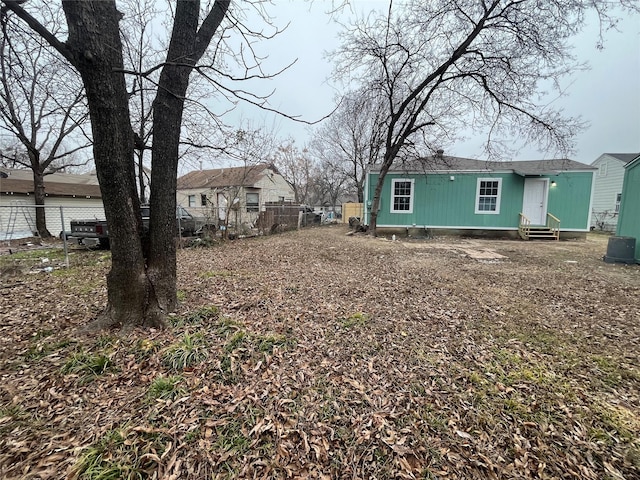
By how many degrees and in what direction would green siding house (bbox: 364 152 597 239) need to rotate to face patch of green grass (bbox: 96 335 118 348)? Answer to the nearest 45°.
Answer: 0° — it already faces it

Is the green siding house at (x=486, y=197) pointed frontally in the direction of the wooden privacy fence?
no

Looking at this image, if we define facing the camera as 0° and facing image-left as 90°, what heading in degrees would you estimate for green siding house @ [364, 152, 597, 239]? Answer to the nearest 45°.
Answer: approximately 0°

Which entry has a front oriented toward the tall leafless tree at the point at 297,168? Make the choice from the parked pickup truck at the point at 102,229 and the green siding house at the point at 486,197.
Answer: the parked pickup truck

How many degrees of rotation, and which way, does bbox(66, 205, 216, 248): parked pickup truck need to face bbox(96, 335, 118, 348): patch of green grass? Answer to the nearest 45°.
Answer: approximately 135° to its right

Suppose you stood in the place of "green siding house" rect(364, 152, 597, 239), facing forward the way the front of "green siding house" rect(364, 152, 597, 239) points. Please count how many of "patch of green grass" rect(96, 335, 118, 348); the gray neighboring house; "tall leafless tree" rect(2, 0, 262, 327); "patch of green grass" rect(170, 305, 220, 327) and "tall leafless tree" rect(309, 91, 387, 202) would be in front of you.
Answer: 3

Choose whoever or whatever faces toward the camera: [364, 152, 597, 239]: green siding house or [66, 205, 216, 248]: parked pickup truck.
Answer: the green siding house

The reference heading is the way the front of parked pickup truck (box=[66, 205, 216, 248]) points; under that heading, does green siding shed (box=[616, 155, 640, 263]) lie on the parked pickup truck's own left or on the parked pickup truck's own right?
on the parked pickup truck's own right

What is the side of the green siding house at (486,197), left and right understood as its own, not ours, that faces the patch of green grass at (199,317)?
front

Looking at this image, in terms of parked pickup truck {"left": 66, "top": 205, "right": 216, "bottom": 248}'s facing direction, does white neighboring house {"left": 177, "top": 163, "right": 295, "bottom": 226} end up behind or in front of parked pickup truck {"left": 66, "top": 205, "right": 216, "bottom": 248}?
in front

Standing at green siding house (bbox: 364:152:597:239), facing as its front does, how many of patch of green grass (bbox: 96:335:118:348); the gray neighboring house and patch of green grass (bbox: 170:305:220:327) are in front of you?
2

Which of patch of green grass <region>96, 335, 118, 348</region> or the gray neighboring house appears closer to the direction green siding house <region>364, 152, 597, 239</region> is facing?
the patch of green grass

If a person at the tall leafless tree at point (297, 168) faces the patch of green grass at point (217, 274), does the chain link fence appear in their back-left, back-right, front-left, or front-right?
front-right

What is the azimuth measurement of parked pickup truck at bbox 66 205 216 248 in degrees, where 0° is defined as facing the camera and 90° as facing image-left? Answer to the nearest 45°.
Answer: approximately 225°

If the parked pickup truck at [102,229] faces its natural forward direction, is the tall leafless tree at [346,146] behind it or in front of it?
in front

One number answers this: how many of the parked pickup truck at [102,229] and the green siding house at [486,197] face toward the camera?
1

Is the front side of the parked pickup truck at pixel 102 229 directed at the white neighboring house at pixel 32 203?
no

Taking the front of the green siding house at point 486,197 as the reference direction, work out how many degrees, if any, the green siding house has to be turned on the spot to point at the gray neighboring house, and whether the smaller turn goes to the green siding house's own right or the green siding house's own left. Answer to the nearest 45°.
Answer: approximately 135° to the green siding house's own left

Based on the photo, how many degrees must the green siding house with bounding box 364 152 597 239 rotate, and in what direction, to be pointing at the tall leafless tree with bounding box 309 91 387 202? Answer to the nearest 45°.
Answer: approximately 135° to its right
